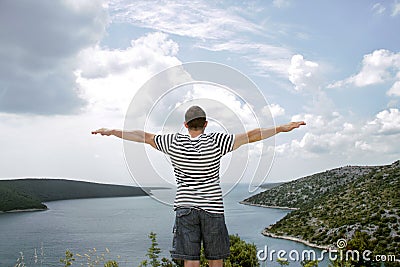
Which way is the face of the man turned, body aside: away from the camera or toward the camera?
away from the camera

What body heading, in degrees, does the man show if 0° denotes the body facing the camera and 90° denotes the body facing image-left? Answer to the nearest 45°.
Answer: approximately 180°
